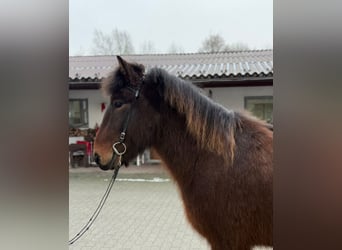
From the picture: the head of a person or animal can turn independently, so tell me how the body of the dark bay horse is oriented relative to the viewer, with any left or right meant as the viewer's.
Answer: facing to the left of the viewer
